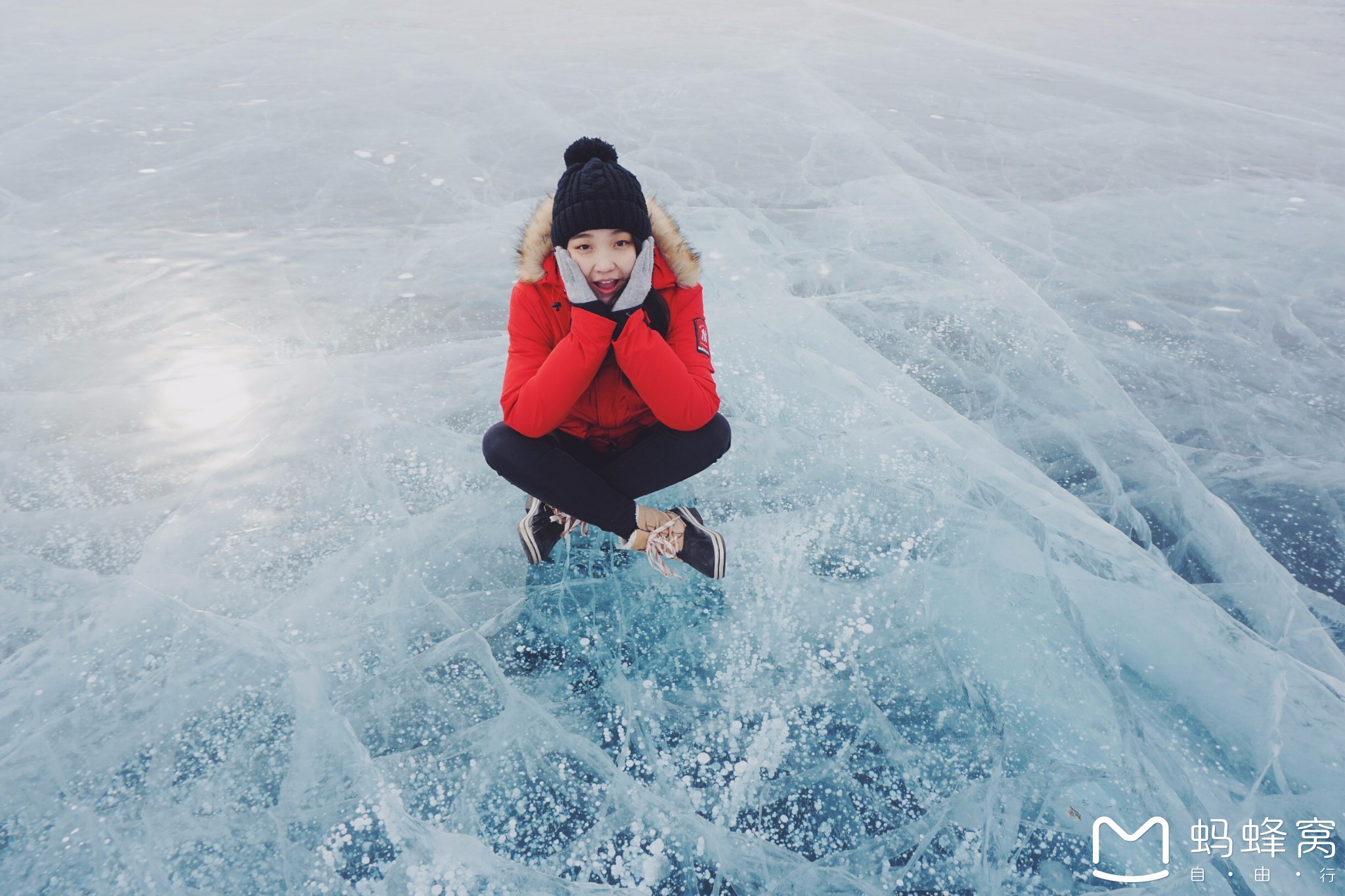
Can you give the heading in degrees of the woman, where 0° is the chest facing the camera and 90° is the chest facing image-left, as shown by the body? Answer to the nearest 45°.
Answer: approximately 0°
